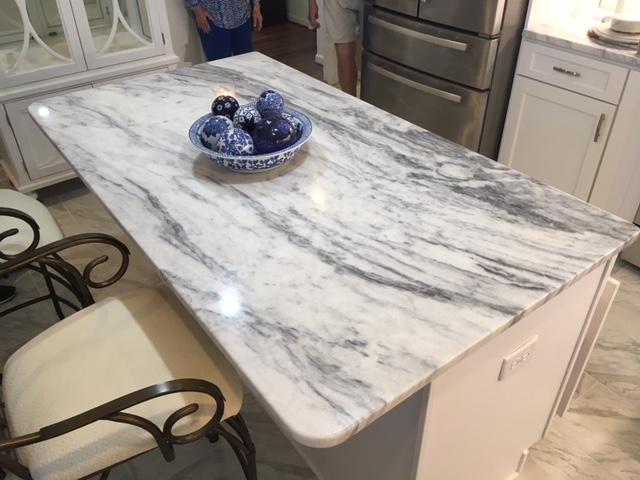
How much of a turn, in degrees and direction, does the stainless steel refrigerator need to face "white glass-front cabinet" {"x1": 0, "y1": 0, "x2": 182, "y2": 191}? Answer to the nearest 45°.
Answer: approximately 45° to its right

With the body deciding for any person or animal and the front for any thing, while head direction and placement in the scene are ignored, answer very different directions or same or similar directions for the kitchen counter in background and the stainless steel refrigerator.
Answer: same or similar directions

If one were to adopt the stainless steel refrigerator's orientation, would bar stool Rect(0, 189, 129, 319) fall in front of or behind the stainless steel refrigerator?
in front

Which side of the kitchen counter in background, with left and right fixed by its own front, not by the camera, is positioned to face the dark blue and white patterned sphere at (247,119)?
front

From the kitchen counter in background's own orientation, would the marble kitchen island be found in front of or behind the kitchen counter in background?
in front

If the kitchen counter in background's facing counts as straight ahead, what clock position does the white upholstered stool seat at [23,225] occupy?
The white upholstered stool seat is roughly at 12 o'clock from the kitchen counter in background.

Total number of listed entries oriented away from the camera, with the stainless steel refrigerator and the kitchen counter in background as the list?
0

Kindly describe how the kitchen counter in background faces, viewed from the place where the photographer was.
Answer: facing the viewer and to the left of the viewer
